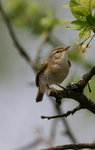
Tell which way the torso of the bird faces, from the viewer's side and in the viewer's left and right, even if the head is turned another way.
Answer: facing the viewer and to the right of the viewer

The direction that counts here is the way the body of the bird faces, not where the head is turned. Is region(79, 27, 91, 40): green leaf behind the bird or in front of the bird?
in front
